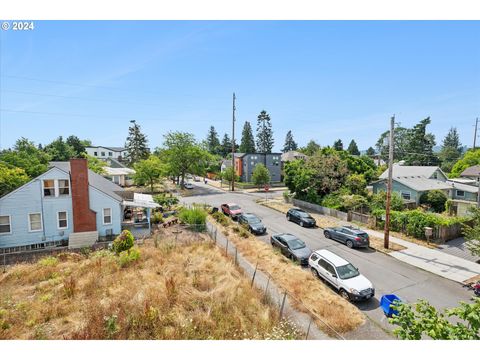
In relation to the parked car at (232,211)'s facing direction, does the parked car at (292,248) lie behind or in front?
in front

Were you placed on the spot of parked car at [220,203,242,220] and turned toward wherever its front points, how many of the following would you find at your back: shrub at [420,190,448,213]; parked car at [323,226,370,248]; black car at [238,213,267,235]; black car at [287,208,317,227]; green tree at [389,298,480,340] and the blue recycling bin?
0

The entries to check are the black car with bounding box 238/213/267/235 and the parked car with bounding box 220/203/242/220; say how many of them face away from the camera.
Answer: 0

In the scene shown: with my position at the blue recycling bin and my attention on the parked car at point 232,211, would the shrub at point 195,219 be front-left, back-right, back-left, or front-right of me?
front-left

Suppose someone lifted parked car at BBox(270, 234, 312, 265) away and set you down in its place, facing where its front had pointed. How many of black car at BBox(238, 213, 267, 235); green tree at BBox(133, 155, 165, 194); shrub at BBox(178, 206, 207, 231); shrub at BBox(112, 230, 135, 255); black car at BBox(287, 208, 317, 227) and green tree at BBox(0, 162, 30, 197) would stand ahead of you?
0

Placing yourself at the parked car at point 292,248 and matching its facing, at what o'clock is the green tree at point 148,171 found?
The green tree is roughly at 6 o'clock from the parked car.

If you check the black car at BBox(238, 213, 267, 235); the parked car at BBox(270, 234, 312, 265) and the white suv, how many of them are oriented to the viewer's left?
0

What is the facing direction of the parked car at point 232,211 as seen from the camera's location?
facing the viewer and to the right of the viewer

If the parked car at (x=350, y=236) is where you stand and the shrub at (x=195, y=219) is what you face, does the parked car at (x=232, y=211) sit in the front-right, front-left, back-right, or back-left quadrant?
front-right

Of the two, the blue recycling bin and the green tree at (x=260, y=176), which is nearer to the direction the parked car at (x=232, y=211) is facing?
the blue recycling bin

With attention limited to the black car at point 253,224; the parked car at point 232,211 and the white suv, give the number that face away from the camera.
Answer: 0

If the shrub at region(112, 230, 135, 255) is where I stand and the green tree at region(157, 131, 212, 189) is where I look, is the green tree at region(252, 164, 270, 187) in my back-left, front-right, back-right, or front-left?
front-right

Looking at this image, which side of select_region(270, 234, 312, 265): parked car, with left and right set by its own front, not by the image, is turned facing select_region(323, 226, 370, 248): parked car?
left

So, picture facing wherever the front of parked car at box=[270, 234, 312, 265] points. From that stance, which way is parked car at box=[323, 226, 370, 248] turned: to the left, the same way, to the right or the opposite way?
the opposite way

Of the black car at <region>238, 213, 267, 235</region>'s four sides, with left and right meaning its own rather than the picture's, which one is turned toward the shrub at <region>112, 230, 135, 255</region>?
right

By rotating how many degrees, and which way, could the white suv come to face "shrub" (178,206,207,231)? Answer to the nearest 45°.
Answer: approximately 180°

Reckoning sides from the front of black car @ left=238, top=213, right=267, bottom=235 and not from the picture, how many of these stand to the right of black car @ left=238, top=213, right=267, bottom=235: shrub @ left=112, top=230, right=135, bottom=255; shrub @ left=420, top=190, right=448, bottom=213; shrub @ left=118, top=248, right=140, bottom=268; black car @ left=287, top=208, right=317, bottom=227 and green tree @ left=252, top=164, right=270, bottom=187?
2

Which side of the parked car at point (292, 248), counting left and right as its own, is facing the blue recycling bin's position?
front

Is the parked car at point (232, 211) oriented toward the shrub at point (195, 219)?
no

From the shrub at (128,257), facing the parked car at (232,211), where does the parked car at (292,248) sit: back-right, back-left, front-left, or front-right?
front-right

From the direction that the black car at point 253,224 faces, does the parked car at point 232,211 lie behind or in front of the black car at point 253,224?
behind

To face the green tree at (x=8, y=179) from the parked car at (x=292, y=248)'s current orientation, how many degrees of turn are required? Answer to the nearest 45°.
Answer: approximately 135° to its right
